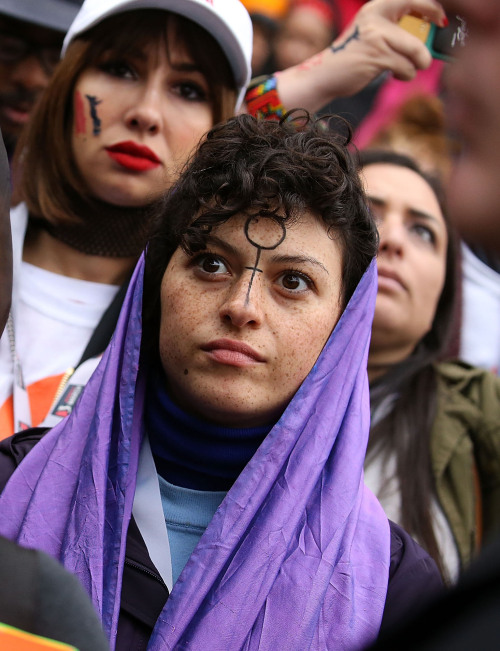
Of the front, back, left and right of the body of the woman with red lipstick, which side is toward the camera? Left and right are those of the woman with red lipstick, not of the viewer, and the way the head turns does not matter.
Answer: front

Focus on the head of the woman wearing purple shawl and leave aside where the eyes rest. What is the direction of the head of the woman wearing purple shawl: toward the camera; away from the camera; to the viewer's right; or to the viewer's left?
toward the camera

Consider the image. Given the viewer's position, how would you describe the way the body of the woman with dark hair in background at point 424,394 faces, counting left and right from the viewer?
facing the viewer and to the left of the viewer

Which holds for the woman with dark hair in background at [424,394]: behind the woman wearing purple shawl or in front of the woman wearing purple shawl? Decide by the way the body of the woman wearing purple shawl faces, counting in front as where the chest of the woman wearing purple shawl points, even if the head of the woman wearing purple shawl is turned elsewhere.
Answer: behind

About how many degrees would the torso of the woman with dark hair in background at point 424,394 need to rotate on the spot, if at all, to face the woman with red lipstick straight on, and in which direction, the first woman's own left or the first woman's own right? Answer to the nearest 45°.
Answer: approximately 45° to the first woman's own right

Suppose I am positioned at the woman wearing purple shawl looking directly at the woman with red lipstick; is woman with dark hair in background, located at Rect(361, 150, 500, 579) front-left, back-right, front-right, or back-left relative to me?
front-right

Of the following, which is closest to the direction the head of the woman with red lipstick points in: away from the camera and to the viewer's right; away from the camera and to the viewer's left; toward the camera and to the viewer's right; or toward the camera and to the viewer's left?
toward the camera and to the viewer's right

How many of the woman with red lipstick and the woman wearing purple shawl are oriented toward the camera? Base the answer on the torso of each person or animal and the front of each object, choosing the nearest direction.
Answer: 2

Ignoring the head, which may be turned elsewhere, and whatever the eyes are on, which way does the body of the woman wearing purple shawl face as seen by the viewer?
toward the camera

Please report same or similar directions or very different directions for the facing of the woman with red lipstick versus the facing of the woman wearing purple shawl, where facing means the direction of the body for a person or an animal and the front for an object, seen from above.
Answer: same or similar directions

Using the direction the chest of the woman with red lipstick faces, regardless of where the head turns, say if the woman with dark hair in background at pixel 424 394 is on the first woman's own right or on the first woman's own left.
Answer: on the first woman's own left

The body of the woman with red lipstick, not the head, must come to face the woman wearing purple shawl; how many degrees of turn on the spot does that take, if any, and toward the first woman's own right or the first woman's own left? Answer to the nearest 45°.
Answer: approximately 45° to the first woman's own left

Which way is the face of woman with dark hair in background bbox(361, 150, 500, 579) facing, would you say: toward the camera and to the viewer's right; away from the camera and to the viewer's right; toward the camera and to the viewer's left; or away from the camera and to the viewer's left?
toward the camera and to the viewer's left

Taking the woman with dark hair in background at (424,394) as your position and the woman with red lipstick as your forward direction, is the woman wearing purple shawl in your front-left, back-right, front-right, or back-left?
front-left

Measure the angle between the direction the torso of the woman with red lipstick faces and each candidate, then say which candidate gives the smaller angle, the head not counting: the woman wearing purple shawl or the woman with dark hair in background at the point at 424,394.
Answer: the woman wearing purple shawl

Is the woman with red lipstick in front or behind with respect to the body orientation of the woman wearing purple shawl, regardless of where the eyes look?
behind
